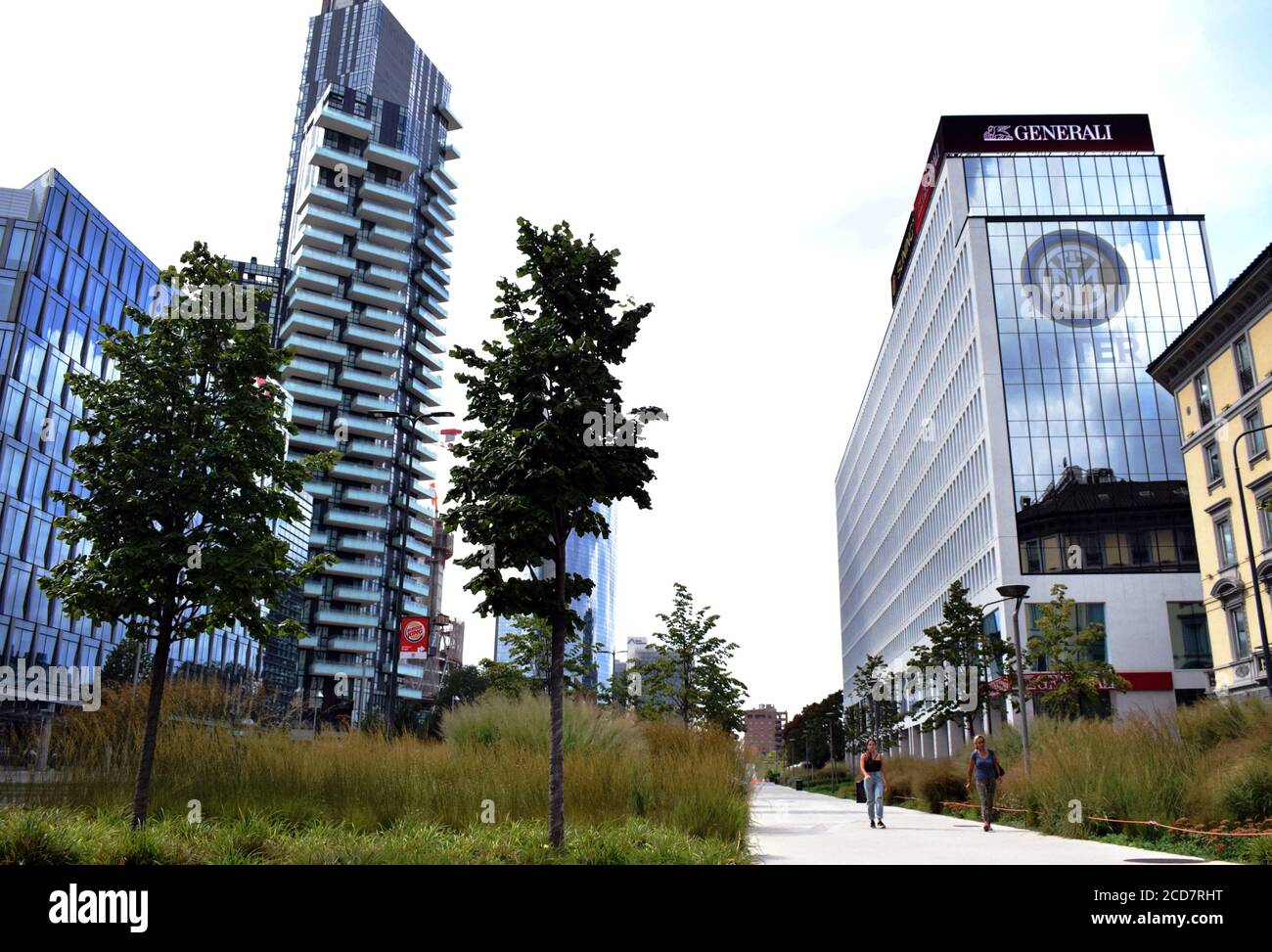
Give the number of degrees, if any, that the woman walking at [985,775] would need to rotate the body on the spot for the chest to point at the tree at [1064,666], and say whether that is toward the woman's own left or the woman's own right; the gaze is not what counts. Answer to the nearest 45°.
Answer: approximately 180°

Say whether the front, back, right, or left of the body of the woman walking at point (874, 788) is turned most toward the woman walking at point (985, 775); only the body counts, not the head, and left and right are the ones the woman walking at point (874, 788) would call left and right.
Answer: left

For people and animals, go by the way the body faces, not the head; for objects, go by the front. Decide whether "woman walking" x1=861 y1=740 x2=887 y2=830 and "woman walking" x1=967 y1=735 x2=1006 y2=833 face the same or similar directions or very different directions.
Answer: same or similar directions

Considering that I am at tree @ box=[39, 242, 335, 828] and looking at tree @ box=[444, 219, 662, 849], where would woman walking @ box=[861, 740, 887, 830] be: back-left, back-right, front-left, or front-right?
front-left

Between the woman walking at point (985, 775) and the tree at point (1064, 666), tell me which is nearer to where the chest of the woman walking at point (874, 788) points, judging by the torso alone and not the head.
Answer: the woman walking

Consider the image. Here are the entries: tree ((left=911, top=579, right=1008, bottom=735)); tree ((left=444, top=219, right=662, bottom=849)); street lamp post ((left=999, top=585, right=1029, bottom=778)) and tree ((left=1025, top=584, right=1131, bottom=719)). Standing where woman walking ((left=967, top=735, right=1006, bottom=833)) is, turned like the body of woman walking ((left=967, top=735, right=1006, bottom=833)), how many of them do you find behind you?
3

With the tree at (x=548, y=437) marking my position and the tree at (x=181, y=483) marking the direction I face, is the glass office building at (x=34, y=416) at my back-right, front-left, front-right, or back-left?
front-right

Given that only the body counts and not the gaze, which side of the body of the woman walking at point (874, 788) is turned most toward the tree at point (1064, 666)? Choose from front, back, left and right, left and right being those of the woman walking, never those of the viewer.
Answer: back

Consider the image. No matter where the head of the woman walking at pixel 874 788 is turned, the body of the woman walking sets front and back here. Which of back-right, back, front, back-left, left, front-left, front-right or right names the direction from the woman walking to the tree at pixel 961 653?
back

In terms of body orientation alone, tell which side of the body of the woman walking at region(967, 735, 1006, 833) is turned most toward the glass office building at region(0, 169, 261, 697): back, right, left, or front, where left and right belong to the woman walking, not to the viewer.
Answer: right

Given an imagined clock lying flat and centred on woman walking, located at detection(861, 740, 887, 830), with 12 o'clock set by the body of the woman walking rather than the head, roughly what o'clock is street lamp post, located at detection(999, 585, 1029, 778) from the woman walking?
The street lamp post is roughly at 7 o'clock from the woman walking.

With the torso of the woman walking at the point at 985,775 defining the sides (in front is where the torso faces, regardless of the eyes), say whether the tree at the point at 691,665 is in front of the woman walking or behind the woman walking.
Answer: behind

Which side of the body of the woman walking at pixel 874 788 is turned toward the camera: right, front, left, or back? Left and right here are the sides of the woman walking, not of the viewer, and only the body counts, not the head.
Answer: front

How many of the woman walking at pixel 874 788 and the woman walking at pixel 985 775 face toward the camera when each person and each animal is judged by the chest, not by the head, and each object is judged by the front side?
2
